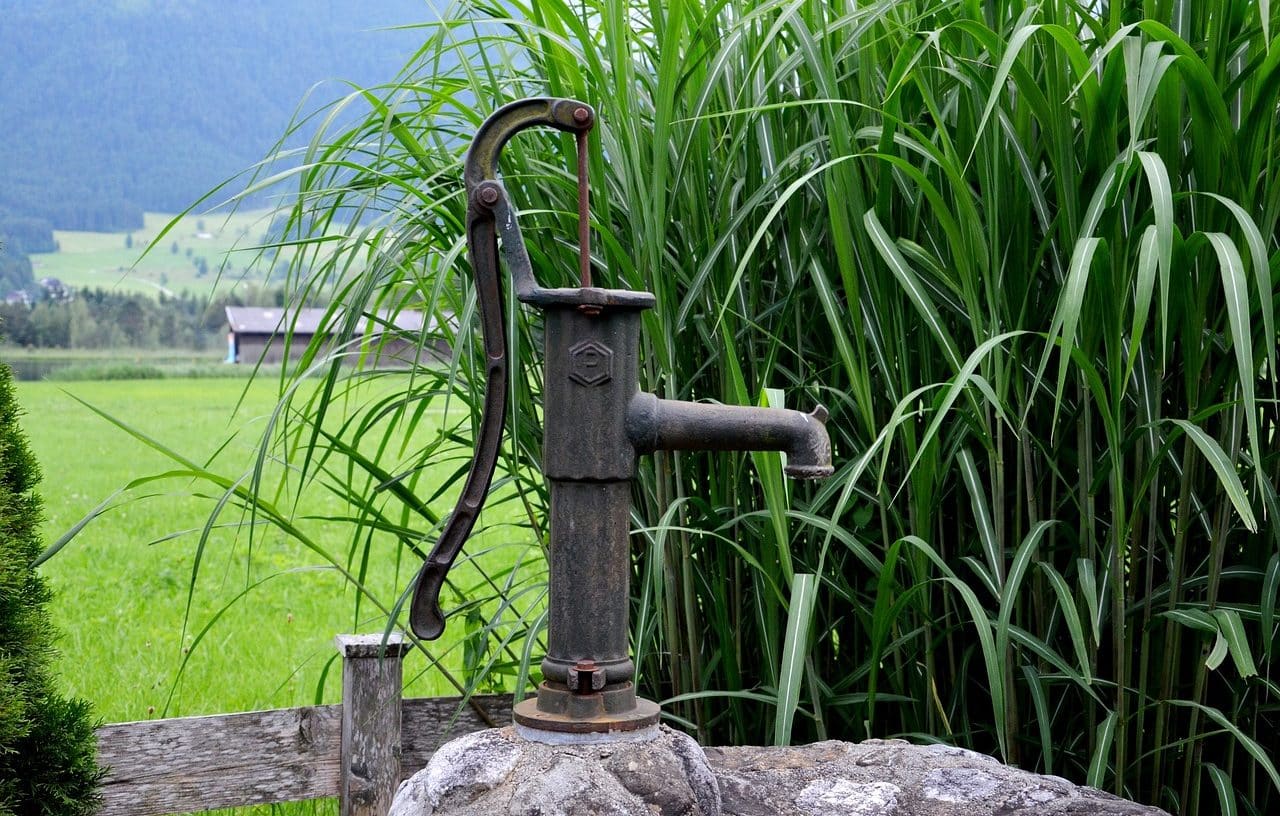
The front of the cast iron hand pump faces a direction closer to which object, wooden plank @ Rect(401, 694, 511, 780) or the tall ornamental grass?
the tall ornamental grass

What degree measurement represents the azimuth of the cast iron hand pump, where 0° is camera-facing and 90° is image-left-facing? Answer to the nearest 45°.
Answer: approximately 270°

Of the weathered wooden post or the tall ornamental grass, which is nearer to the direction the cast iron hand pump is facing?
the tall ornamental grass

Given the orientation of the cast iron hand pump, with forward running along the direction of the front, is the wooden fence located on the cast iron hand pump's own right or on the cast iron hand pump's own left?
on the cast iron hand pump's own left
